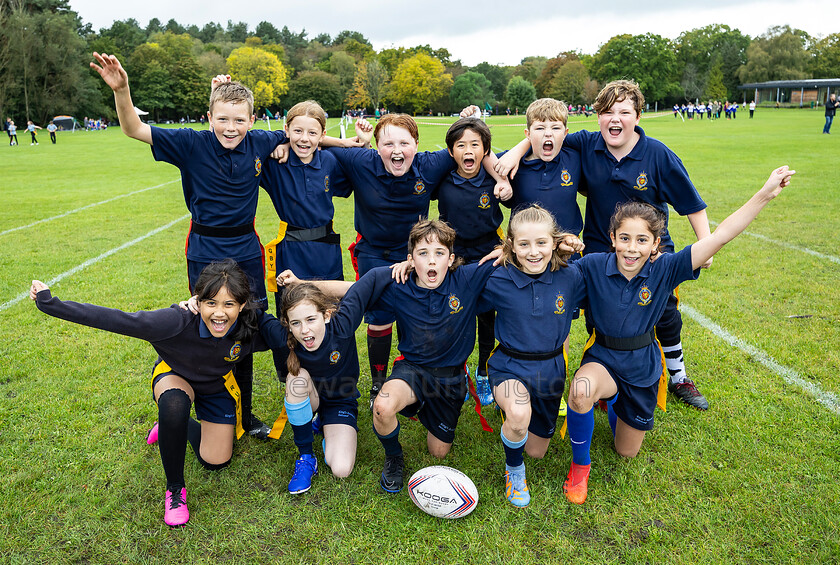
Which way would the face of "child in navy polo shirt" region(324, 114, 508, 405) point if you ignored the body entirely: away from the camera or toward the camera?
toward the camera

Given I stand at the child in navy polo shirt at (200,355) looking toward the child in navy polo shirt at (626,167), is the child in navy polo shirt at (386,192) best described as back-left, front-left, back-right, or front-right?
front-left

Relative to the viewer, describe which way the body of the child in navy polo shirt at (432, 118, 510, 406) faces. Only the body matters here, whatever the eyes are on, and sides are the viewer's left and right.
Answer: facing the viewer

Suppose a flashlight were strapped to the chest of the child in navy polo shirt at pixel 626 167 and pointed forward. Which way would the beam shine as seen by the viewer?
toward the camera

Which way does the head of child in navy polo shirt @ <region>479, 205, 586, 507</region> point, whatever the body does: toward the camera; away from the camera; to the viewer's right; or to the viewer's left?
toward the camera

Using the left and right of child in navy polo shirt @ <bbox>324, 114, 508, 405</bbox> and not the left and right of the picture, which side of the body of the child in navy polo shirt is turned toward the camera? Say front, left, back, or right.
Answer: front

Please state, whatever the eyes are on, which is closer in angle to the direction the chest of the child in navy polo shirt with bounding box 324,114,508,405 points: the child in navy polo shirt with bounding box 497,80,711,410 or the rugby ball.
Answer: the rugby ball

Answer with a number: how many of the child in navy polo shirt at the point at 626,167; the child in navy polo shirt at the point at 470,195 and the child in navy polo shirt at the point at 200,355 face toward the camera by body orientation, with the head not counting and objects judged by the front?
3

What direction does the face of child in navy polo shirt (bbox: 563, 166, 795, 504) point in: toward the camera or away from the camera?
toward the camera

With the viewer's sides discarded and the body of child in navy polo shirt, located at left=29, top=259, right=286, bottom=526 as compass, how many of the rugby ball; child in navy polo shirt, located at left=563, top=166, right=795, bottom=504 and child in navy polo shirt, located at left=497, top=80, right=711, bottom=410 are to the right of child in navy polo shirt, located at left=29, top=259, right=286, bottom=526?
0

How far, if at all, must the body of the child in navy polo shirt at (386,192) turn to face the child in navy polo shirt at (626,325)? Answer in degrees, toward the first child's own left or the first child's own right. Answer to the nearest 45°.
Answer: approximately 45° to the first child's own left

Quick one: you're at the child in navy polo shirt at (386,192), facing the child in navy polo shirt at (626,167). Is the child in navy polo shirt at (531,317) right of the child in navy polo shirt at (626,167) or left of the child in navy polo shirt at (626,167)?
right

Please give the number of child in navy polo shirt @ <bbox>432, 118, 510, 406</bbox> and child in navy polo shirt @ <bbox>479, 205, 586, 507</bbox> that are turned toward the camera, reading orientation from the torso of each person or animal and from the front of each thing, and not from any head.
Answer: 2
